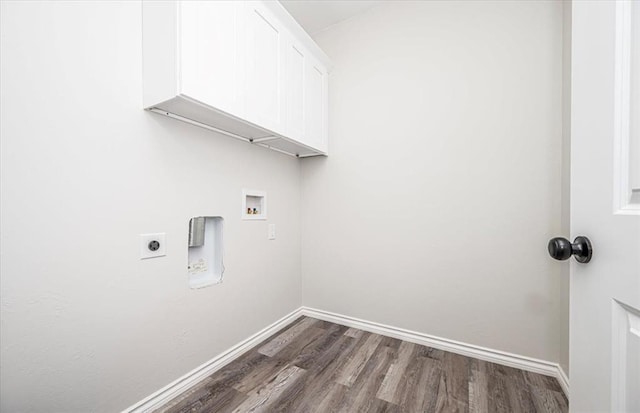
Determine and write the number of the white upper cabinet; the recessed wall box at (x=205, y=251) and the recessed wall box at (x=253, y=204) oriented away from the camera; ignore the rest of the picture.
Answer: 0

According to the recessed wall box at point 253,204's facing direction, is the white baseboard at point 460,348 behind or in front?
in front

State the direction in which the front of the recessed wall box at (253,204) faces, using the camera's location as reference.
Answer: facing the viewer and to the right of the viewer

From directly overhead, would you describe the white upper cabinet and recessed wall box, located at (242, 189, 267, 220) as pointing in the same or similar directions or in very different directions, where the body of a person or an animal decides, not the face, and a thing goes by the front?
same or similar directions

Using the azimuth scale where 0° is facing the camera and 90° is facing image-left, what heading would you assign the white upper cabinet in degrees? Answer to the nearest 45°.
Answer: approximately 315°

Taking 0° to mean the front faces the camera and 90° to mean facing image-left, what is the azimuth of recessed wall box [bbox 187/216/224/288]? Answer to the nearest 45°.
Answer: approximately 315°

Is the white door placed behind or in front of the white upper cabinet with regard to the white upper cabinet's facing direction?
in front

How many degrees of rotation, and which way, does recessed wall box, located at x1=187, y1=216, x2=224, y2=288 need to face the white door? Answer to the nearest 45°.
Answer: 0° — it already faces it
